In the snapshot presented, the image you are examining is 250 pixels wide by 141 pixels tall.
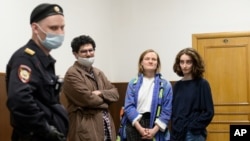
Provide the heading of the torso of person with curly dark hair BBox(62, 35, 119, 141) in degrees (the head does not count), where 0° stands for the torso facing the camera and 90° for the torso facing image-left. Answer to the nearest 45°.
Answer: approximately 315°

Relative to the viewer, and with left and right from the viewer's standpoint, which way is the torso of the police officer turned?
facing the viewer and to the right of the viewer

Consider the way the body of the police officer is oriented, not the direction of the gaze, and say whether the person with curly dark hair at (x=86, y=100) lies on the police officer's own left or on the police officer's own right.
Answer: on the police officer's own left

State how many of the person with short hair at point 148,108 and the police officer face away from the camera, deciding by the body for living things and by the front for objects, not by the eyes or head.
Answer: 0

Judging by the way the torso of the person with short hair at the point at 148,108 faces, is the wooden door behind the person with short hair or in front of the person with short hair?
behind

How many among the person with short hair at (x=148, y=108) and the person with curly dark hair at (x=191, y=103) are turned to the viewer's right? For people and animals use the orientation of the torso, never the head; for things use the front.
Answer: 0

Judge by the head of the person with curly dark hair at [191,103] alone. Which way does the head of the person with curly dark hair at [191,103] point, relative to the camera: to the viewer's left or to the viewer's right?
to the viewer's left

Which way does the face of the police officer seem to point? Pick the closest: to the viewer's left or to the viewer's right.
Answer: to the viewer's right

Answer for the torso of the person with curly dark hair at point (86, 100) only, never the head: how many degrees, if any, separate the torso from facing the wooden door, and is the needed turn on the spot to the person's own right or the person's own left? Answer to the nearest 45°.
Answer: approximately 90° to the person's own left

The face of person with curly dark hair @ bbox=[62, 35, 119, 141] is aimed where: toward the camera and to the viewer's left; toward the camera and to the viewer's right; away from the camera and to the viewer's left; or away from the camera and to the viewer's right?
toward the camera and to the viewer's right

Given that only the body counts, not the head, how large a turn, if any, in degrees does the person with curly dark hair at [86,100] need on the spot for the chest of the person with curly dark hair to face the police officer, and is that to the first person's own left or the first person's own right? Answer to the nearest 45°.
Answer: approximately 45° to the first person's own right

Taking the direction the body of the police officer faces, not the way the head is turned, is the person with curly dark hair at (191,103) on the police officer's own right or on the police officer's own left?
on the police officer's own left
